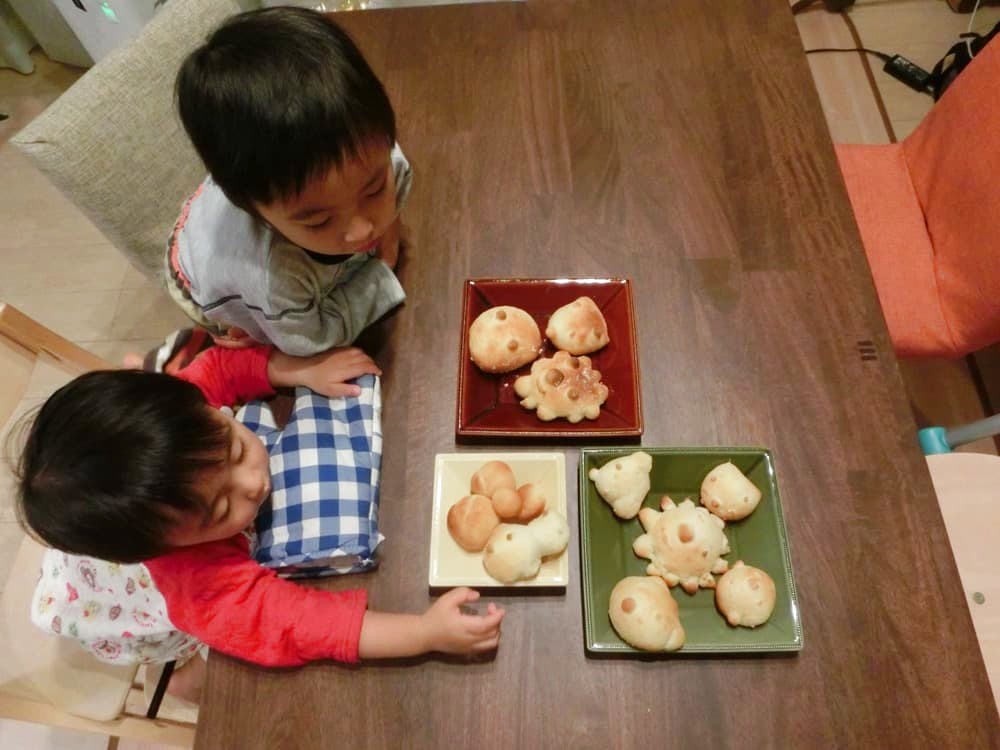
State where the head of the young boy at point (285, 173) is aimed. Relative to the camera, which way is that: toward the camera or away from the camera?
toward the camera

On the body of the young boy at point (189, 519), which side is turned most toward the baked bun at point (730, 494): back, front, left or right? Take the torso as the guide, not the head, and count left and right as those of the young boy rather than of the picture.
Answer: front

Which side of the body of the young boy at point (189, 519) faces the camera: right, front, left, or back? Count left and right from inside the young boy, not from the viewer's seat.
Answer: right

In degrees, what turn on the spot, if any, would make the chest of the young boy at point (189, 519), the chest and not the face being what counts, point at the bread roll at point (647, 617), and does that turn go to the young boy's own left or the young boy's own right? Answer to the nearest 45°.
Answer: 0° — they already face it

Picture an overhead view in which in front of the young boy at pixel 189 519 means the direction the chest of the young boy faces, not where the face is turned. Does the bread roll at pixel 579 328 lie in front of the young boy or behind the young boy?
in front

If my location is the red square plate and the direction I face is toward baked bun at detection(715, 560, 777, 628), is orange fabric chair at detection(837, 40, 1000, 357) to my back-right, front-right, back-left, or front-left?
front-left

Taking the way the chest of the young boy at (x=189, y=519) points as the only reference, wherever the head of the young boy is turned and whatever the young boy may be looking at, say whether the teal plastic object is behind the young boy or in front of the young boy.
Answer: in front

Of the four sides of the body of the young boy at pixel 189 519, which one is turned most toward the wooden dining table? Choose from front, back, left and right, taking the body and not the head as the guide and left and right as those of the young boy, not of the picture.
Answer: front

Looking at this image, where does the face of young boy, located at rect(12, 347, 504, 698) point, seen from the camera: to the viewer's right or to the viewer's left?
to the viewer's right

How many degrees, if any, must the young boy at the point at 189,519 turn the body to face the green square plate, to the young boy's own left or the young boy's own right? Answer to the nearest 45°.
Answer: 0° — they already face it
